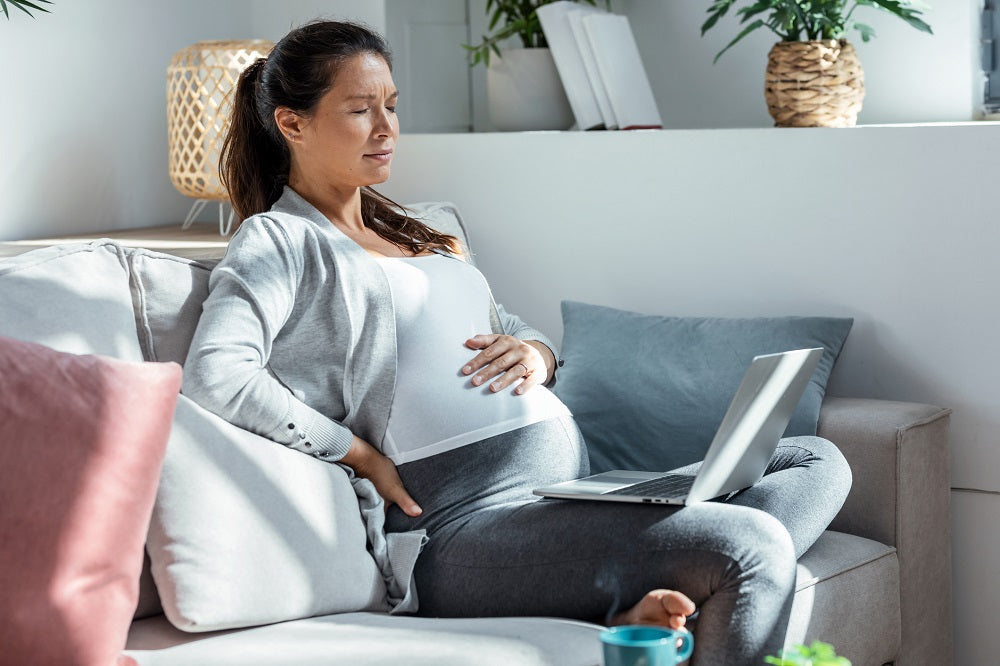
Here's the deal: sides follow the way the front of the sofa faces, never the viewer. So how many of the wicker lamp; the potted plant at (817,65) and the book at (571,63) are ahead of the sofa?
0

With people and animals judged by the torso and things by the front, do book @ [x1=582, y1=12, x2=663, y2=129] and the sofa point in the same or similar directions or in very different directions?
same or similar directions

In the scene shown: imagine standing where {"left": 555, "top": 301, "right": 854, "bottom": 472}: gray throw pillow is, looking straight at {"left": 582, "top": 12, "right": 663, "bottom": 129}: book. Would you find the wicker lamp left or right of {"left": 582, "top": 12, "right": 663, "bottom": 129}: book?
left

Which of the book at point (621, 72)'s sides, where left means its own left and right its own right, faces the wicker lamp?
right

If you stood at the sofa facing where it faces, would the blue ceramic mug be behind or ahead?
ahead

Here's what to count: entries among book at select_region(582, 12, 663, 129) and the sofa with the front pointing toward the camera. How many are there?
2

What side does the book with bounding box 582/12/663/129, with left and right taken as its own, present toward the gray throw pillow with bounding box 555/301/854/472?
front

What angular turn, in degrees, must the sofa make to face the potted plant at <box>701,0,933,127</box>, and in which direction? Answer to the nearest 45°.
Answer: approximately 135° to its left

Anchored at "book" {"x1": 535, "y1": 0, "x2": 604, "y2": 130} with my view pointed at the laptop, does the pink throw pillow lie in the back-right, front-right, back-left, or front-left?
front-right

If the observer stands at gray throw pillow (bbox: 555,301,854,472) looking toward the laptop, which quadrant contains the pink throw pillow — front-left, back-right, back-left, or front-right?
front-right

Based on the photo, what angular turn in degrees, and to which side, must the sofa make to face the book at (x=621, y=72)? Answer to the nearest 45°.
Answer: approximately 135° to its left

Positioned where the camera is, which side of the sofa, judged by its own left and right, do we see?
front

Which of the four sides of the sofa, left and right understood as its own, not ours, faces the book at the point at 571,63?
back

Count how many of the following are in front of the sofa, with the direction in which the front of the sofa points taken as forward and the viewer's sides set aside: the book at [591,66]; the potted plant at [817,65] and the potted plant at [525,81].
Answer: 0
